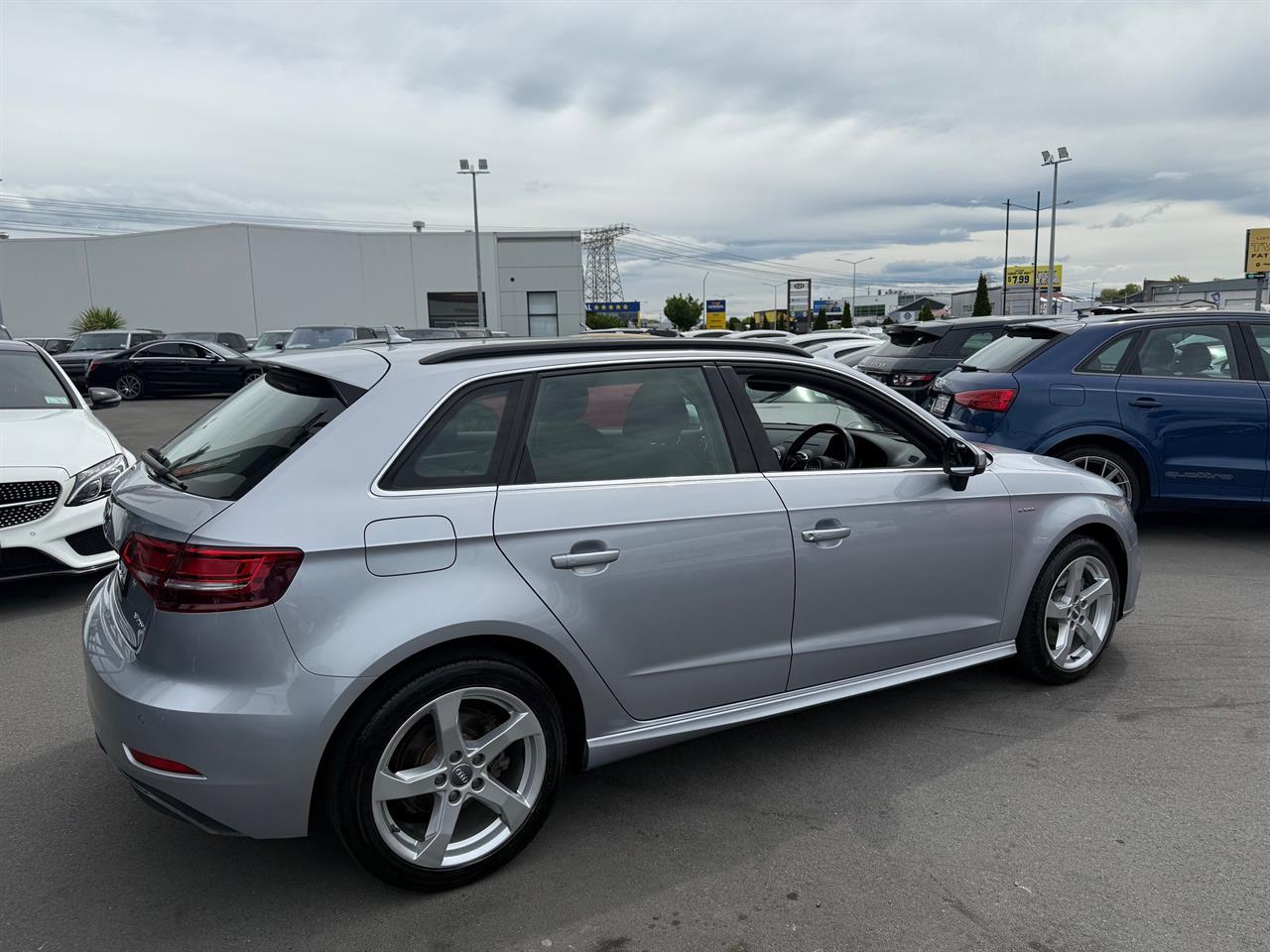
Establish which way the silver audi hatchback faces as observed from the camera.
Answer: facing away from the viewer and to the right of the viewer

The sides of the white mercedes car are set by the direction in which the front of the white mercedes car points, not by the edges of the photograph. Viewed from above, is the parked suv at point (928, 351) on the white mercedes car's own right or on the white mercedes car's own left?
on the white mercedes car's own left

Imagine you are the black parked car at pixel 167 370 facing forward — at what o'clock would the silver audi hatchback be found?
The silver audi hatchback is roughly at 3 o'clock from the black parked car.

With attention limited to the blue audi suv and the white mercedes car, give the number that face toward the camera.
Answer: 1

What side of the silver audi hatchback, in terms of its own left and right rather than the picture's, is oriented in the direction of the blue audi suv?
front

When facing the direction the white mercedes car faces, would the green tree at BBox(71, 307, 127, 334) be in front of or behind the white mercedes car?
behind

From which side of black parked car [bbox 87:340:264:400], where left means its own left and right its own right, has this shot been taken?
right

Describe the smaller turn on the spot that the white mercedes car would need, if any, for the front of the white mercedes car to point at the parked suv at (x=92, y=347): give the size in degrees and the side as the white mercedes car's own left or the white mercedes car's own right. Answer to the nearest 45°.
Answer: approximately 180°

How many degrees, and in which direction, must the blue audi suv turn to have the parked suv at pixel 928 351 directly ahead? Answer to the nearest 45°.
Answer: approximately 90° to its left

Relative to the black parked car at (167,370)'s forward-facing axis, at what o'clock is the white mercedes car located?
The white mercedes car is roughly at 3 o'clock from the black parked car.

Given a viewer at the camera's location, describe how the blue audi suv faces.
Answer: facing away from the viewer and to the right of the viewer

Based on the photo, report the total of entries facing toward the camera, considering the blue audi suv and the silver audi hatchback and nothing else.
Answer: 0

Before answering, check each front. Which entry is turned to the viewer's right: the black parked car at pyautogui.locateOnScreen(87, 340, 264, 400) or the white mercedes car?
the black parked car

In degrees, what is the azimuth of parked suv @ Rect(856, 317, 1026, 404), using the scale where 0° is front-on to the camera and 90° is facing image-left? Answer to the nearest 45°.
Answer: approximately 225°

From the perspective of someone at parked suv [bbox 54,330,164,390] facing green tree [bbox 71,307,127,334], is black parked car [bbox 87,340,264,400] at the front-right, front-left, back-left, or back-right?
back-right
